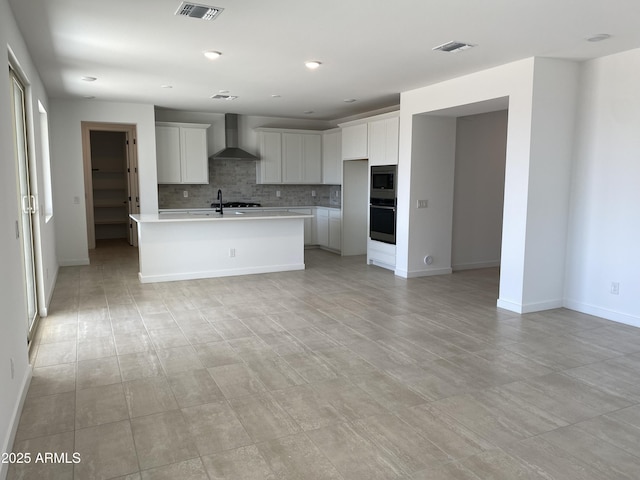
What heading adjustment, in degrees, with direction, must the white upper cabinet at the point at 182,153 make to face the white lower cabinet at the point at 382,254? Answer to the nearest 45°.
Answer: approximately 45° to its left

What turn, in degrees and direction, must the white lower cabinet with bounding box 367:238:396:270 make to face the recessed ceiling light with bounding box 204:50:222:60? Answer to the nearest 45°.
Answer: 0° — it already faces it

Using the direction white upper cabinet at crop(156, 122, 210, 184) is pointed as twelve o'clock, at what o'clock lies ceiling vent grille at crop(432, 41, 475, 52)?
The ceiling vent grille is roughly at 11 o'clock from the white upper cabinet.

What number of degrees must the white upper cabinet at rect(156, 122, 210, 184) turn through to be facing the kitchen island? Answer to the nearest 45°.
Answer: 0° — it already faces it

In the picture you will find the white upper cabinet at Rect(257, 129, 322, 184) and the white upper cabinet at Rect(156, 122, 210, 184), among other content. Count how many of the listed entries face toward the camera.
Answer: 2

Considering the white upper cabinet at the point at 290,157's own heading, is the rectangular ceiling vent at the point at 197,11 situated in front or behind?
in front

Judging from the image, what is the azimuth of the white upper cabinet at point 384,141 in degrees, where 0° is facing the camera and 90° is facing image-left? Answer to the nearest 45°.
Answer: approximately 45°
